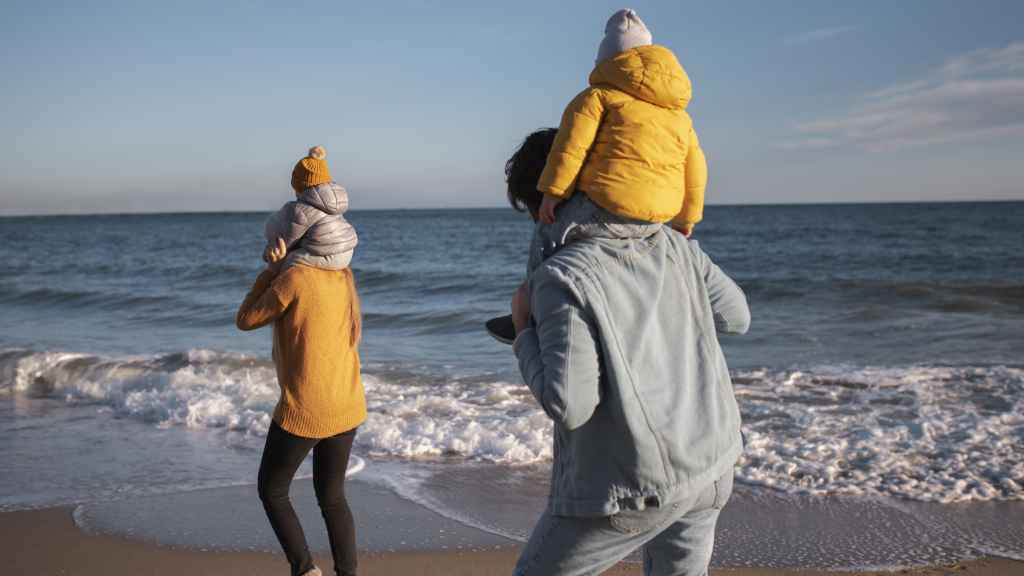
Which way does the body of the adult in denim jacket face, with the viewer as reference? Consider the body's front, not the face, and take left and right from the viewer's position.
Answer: facing away from the viewer and to the left of the viewer

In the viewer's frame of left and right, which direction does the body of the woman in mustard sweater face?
facing away from the viewer and to the left of the viewer
